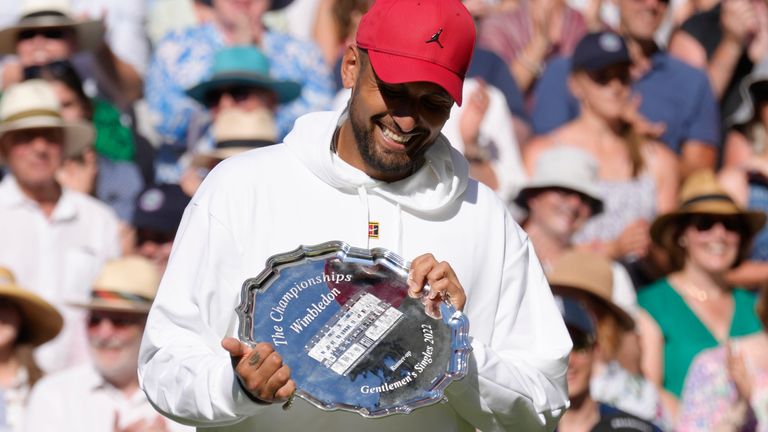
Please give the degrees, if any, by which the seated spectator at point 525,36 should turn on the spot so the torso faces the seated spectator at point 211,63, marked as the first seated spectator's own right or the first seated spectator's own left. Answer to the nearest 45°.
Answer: approximately 45° to the first seated spectator's own right

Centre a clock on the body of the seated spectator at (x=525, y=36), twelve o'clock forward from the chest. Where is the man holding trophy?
The man holding trophy is roughly at 12 o'clock from the seated spectator.

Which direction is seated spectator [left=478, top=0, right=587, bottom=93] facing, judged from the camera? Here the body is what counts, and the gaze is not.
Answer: toward the camera

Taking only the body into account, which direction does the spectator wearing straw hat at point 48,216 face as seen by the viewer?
toward the camera

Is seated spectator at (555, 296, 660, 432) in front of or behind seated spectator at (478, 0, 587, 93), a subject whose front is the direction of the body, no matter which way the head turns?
in front

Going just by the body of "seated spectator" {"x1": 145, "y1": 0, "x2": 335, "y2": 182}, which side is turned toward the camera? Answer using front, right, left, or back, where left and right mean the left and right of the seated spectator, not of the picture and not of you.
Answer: front

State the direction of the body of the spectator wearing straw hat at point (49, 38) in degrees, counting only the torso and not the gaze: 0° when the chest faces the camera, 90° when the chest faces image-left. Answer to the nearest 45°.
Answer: approximately 45°

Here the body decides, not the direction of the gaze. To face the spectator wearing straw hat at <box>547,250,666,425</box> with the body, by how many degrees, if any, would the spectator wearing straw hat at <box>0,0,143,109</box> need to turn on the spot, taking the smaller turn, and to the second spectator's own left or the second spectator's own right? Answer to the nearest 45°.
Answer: approximately 90° to the second spectator's own left

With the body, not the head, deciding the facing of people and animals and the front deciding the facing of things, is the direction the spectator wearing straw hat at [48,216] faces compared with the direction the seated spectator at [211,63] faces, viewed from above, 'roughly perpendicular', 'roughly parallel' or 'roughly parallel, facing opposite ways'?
roughly parallel

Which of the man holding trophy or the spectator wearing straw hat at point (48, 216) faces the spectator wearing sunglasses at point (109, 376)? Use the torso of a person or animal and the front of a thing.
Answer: the spectator wearing straw hat

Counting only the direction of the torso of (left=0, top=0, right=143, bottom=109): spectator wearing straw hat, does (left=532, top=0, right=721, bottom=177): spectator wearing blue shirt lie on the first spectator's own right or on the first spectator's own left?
on the first spectator's own left
